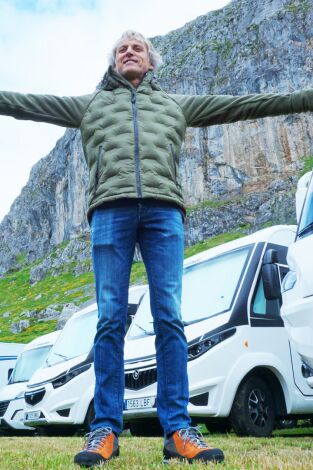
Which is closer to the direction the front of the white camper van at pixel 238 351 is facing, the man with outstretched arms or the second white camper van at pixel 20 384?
the man with outstretched arms

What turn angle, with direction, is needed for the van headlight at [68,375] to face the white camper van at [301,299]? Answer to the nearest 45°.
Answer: approximately 45° to its left

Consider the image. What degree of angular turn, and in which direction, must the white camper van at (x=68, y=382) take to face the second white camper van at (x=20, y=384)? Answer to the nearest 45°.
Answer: approximately 135° to its right

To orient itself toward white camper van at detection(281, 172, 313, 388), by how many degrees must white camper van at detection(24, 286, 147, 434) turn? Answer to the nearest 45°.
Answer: approximately 45° to its left

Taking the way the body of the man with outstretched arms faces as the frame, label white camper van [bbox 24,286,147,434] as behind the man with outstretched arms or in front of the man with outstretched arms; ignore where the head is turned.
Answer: behind

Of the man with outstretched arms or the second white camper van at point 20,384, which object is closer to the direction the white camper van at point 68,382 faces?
the man with outstretched arms

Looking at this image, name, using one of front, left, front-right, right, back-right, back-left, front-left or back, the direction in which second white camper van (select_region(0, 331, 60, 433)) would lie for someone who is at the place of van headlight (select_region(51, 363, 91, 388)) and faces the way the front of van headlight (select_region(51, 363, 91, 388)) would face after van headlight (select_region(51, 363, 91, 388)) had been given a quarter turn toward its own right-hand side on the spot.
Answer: front-right

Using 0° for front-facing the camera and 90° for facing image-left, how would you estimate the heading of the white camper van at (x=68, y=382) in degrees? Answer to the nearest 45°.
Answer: approximately 45°

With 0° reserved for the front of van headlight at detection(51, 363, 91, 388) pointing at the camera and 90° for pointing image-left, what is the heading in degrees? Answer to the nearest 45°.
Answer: approximately 45°

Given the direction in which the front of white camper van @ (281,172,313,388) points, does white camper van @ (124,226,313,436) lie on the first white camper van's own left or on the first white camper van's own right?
on the first white camper van's own right
